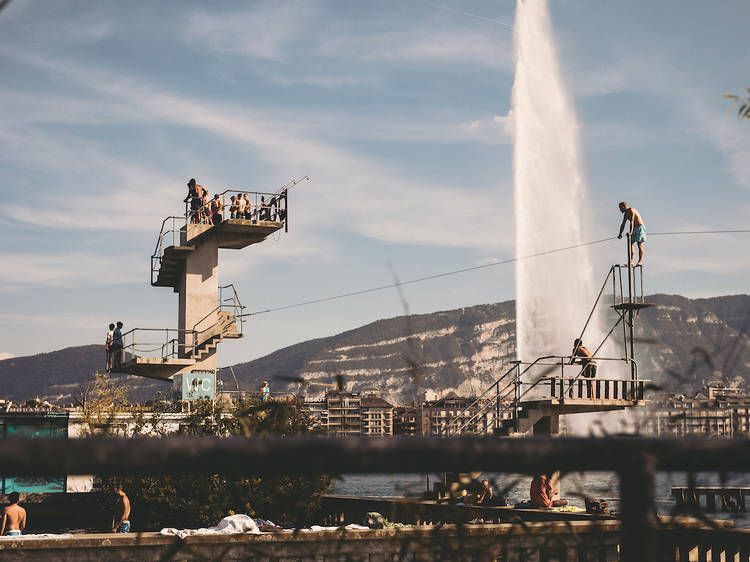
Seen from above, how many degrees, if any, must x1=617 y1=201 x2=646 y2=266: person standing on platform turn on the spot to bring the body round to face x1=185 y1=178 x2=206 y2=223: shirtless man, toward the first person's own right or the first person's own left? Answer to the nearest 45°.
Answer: approximately 45° to the first person's own right

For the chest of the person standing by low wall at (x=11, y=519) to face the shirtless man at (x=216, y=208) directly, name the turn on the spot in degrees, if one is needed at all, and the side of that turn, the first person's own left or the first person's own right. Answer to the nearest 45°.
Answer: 0° — they already face them

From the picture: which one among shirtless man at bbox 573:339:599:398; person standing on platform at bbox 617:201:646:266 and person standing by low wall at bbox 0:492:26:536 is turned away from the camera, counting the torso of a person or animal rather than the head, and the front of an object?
the person standing by low wall

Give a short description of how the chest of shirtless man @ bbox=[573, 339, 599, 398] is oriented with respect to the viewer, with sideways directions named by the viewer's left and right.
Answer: facing to the left of the viewer

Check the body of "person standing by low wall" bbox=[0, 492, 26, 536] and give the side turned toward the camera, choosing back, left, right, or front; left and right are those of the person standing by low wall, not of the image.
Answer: back

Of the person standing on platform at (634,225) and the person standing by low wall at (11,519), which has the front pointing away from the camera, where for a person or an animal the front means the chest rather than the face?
the person standing by low wall

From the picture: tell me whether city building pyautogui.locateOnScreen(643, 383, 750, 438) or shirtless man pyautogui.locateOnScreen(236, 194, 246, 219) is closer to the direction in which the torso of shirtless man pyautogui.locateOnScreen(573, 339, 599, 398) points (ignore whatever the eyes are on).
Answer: the shirtless man
